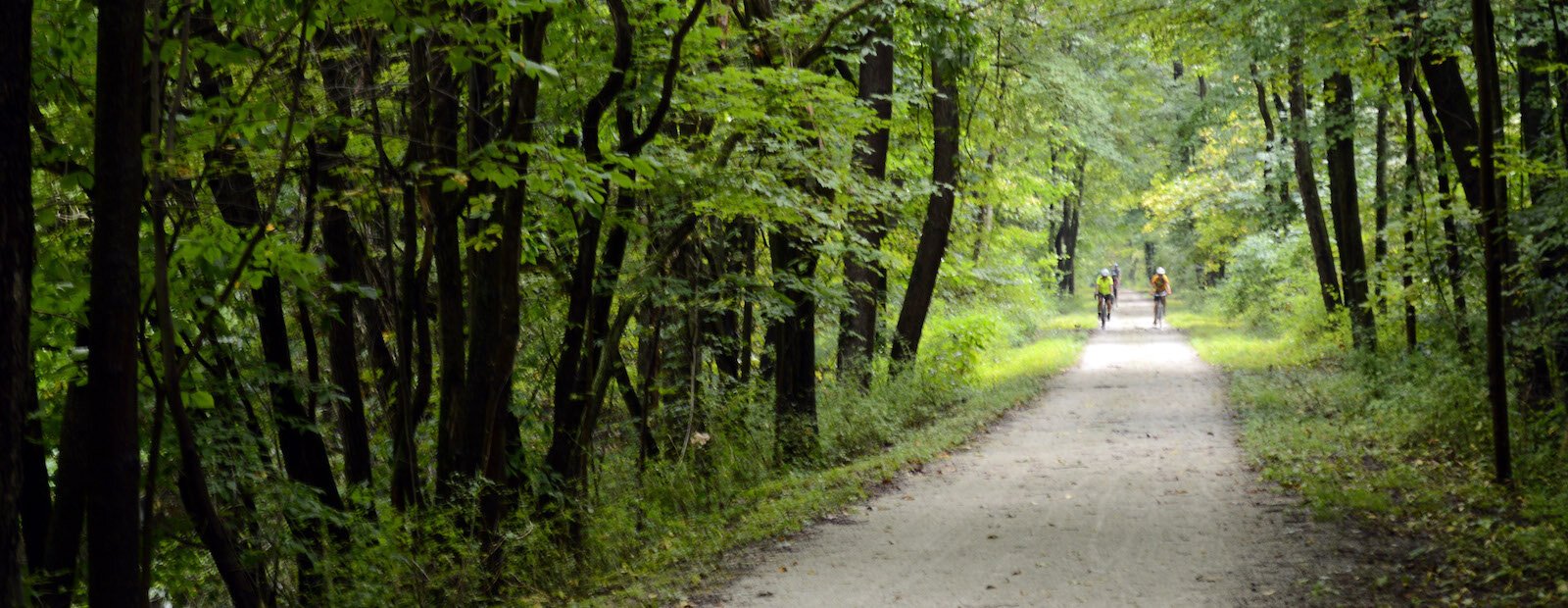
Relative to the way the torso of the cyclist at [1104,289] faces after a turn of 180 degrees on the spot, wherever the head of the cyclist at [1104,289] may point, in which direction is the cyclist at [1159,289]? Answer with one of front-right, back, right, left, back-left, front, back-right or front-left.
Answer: right

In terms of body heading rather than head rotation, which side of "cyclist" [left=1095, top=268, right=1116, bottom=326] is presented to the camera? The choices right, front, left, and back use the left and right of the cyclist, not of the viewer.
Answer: front
